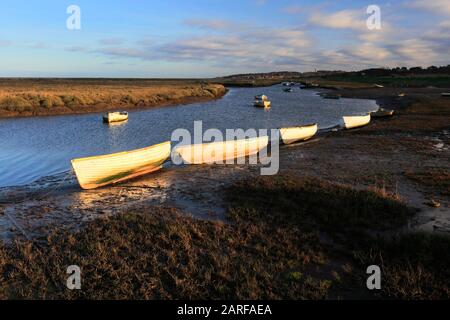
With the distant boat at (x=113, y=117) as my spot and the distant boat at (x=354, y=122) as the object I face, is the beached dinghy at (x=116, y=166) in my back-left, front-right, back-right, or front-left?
front-right

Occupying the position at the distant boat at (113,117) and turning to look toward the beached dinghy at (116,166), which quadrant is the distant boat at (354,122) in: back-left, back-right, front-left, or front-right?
front-left

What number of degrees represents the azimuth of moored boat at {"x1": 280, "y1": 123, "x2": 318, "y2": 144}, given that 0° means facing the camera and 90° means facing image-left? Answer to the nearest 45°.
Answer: approximately 225°

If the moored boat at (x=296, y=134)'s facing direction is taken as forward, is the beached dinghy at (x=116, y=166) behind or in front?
behind

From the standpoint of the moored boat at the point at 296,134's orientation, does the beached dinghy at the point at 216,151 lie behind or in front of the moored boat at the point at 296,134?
behind

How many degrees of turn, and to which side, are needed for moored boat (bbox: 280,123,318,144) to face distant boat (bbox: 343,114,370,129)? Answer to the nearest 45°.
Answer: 0° — it already faces it

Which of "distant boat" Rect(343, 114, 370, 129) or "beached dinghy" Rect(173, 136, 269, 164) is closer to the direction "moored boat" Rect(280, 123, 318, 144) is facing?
the distant boat
